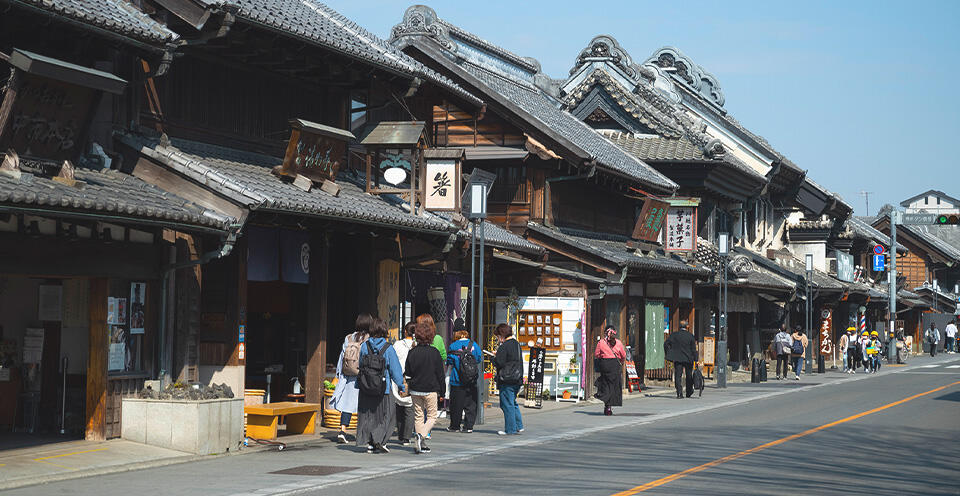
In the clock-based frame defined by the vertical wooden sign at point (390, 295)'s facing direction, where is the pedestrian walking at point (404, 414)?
The pedestrian walking is roughly at 12 o'clock from the vertical wooden sign.

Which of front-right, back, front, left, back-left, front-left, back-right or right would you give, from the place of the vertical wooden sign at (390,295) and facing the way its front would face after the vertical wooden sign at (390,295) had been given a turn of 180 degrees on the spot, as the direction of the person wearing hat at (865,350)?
front-right

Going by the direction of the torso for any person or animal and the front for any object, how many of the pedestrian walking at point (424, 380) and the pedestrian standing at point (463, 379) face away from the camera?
2

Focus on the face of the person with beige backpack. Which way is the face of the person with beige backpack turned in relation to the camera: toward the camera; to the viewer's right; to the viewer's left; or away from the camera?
away from the camera

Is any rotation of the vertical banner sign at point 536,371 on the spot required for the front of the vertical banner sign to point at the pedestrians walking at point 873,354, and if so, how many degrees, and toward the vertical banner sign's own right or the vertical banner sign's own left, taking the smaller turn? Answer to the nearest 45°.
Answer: approximately 135° to the vertical banner sign's own left

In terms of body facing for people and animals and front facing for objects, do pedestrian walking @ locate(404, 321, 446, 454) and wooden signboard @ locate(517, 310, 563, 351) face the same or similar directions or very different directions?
very different directions

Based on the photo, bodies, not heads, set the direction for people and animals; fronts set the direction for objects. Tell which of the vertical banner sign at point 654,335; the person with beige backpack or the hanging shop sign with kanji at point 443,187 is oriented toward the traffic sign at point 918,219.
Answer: the person with beige backpack

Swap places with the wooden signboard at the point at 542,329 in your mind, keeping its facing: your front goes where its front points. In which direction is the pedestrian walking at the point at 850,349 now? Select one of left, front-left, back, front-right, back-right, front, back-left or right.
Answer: back-left

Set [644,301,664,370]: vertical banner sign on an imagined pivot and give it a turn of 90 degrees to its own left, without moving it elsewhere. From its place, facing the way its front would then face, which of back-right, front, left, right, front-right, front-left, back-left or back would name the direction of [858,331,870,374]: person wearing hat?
front-left

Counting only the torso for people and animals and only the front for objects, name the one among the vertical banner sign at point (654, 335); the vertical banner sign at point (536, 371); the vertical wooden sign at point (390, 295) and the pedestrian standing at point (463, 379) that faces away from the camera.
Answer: the pedestrian standing

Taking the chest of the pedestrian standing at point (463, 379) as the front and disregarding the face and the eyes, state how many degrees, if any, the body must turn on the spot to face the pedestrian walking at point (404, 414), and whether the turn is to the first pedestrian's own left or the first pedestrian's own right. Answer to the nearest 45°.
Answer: approximately 135° to the first pedestrian's own left

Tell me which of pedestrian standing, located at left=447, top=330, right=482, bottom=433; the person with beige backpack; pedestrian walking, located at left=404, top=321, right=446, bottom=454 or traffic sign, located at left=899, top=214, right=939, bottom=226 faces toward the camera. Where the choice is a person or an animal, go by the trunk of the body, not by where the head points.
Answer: the traffic sign
